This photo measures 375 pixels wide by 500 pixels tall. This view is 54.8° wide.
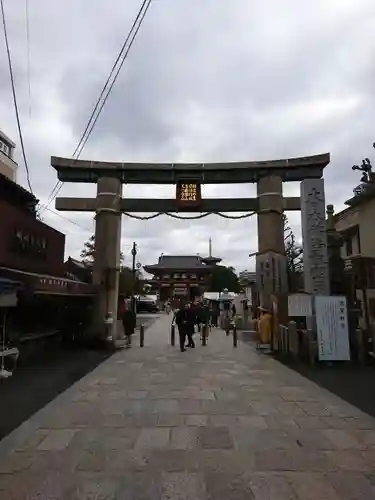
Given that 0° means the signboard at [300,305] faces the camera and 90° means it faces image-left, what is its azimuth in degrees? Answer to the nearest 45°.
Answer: approximately 0°

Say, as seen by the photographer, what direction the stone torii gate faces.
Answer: facing the viewer

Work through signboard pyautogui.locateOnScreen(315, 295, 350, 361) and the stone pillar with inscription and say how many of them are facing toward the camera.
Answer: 2

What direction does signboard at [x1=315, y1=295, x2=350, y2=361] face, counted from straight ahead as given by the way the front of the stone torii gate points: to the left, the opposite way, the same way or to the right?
the same way

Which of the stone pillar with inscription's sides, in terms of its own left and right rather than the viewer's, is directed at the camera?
front

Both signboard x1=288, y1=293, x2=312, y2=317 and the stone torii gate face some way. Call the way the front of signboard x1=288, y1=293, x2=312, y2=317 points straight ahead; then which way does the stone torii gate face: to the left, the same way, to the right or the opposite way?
the same way

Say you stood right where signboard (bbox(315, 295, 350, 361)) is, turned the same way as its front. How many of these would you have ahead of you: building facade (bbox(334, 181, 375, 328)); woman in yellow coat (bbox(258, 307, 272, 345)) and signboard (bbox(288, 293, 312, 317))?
0

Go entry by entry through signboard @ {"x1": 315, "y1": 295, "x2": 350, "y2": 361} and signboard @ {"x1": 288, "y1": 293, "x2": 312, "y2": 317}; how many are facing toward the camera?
2

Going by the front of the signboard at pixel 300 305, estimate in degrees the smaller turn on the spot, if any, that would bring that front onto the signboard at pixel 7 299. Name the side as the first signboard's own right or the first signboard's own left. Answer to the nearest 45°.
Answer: approximately 45° to the first signboard's own right

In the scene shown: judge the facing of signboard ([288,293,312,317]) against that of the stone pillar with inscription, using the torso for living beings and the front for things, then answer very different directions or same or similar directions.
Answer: same or similar directions

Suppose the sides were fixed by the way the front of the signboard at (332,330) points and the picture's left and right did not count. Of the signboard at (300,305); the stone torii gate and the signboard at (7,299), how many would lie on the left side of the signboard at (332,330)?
0

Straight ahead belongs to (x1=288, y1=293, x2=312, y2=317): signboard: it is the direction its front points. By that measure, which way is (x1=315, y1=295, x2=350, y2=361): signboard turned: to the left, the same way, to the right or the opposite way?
the same way

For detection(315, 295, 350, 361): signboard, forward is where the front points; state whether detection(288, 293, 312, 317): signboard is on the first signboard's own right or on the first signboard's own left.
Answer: on the first signboard's own right
